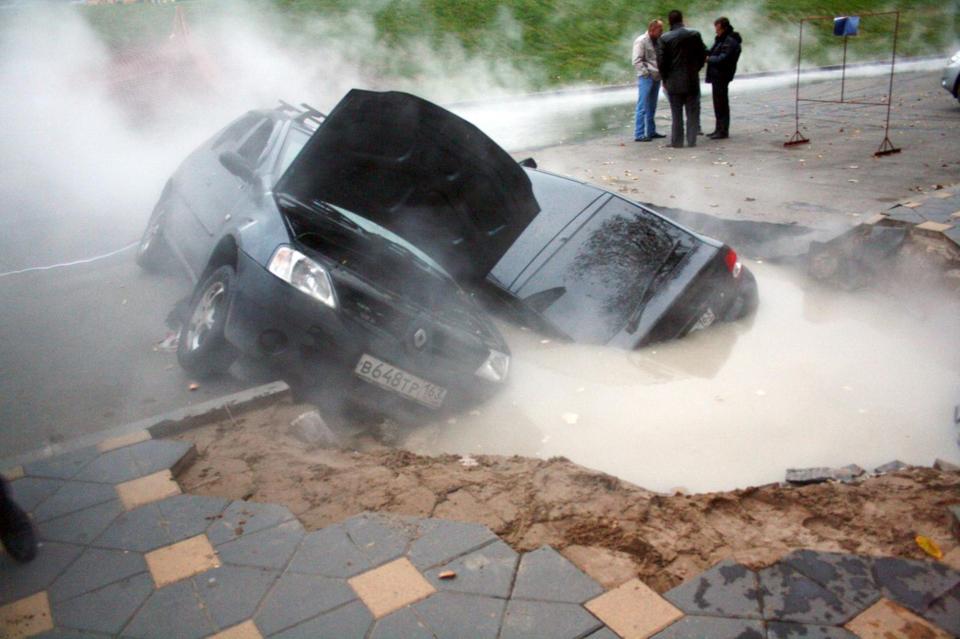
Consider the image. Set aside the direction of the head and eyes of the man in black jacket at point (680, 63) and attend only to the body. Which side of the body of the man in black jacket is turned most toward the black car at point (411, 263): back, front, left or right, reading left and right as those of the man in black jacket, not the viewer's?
back

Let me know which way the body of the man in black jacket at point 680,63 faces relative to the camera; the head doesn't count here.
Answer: away from the camera

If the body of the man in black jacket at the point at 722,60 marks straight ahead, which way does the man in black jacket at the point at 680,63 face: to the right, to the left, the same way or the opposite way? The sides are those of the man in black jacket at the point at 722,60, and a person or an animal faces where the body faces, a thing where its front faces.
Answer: to the right

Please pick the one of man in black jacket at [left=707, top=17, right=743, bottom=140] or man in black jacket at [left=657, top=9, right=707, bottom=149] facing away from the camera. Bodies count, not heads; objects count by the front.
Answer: man in black jacket at [left=657, top=9, right=707, bottom=149]

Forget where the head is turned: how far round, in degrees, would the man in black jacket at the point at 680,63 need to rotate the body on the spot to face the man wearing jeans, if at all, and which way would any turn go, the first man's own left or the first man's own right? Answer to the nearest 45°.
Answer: approximately 45° to the first man's own left

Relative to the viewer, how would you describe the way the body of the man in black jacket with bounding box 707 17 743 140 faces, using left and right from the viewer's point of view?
facing to the left of the viewer

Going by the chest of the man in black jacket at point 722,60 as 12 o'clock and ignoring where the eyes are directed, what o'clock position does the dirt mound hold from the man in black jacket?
The dirt mound is roughly at 9 o'clock from the man in black jacket.

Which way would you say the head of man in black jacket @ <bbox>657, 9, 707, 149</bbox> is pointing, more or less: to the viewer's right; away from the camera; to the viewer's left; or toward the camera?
away from the camera

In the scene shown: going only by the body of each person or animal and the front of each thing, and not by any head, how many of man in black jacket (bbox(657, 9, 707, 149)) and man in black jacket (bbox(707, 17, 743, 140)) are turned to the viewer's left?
1

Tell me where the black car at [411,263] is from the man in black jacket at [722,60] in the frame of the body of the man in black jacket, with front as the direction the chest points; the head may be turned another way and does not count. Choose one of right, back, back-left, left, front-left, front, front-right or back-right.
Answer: left

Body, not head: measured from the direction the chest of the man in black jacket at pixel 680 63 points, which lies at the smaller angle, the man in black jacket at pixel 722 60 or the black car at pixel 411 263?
the man in black jacket
